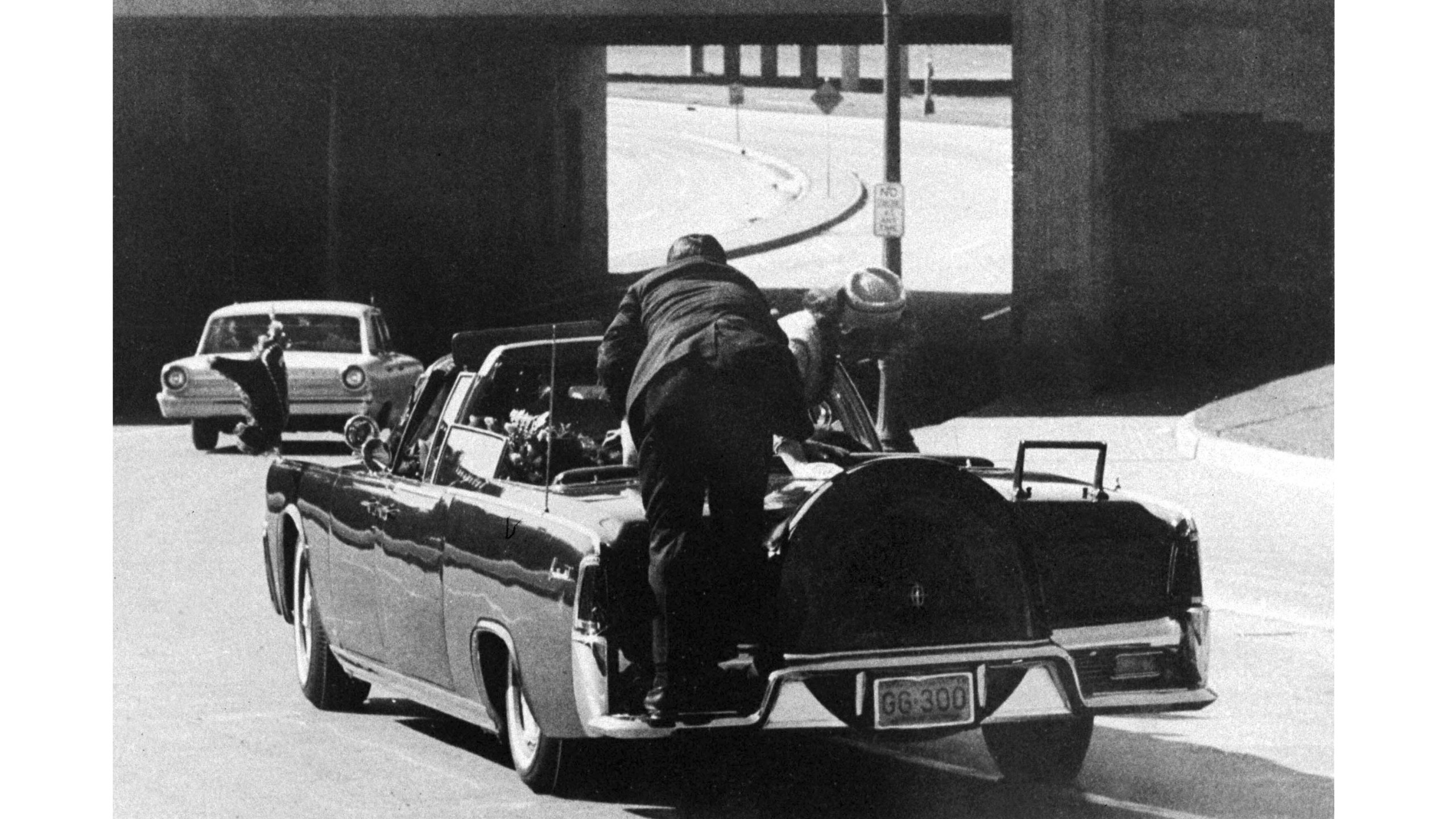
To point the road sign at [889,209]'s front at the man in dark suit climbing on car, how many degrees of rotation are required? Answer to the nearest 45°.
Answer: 0° — it already faces them

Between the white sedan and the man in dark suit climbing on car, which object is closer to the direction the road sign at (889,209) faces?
the man in dark suit climbing on car

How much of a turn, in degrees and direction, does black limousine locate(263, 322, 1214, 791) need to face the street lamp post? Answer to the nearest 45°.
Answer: approximately 45° to its right

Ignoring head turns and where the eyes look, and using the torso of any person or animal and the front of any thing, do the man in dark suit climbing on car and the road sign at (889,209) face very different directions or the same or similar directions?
very different directions

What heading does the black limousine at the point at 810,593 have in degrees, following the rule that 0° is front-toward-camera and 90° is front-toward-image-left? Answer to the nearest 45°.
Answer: approximately 135°

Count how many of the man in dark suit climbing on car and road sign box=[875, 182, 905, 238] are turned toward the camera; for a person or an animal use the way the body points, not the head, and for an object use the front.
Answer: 1

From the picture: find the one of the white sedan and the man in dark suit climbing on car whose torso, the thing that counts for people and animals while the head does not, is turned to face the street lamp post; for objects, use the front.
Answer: the man in dark suit climbing on car

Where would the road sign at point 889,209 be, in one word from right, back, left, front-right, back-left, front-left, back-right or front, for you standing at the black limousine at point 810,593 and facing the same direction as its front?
front-right

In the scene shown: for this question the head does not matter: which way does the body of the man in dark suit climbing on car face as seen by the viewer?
away from the camera
